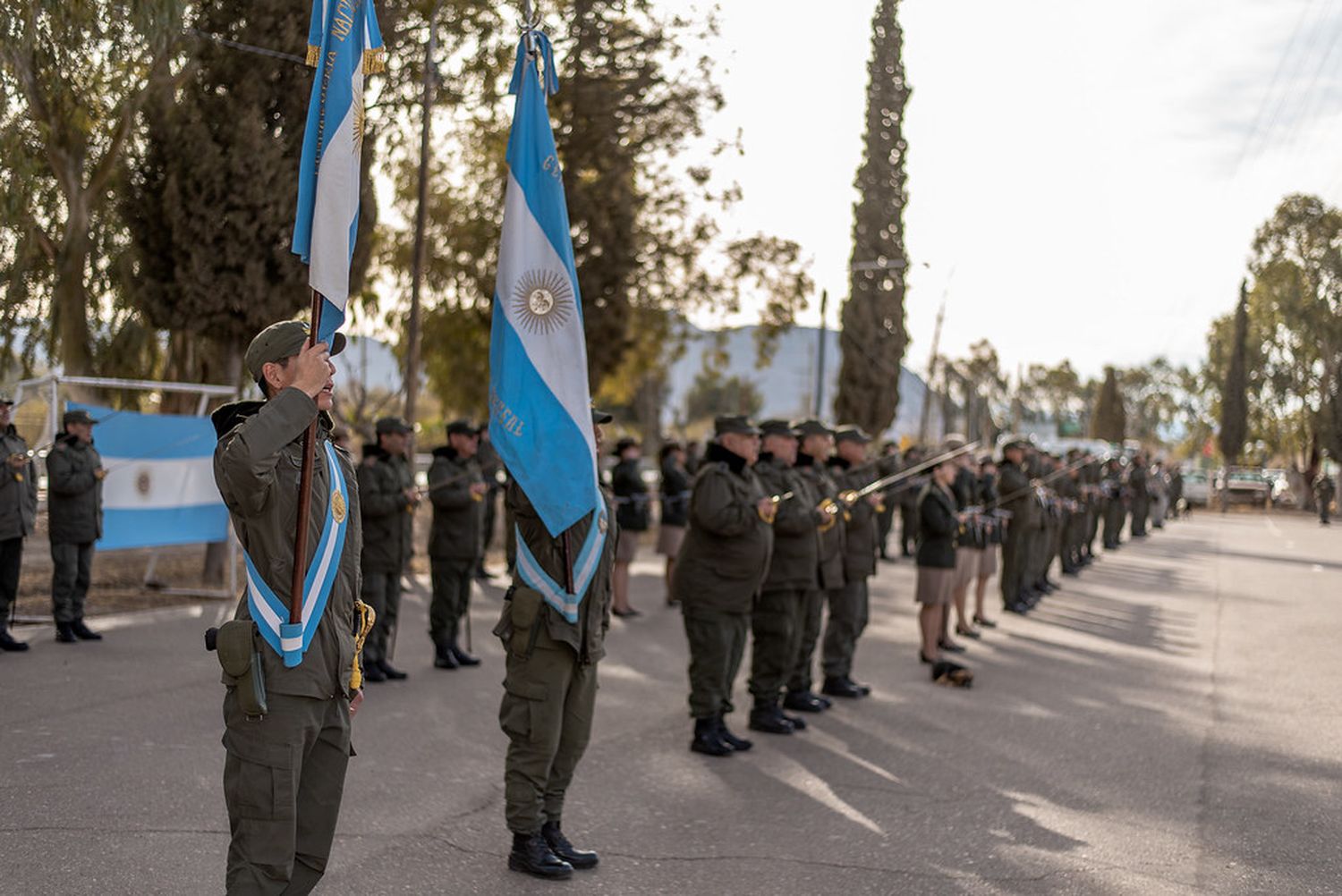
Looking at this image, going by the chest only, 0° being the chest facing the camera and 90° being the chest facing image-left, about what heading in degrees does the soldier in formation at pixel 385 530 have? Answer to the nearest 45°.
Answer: approximately 270°

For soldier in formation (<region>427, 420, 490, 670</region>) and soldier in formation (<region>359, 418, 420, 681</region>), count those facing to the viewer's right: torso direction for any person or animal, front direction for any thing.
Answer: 2

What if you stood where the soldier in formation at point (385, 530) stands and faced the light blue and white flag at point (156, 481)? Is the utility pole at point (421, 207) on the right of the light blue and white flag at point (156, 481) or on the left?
right

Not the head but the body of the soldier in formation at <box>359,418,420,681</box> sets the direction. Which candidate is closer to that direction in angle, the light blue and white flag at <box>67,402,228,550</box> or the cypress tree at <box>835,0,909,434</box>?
the cypress tree

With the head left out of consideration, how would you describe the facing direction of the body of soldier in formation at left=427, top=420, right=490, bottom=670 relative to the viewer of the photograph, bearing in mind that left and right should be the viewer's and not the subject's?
facing to the right of the viewer

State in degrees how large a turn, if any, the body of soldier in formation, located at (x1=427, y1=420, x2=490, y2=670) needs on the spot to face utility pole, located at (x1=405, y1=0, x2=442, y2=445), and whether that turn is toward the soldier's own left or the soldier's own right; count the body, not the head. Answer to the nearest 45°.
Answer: approximately 90° to the soldier's own left

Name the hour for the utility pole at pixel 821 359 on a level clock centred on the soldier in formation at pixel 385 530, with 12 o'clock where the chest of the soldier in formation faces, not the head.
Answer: The utility pole is roughly at 10 o'clock from the soldier in formation.

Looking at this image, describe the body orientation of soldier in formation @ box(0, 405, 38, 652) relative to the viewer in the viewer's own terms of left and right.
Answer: facing to the right of the viewer
